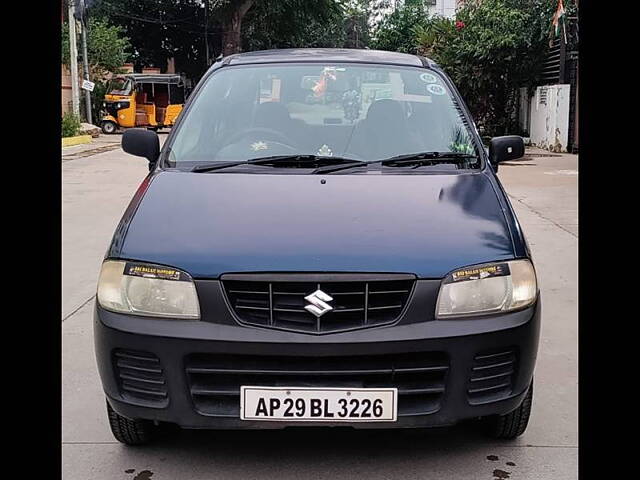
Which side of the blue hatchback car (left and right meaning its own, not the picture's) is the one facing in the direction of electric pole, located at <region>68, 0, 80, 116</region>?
back

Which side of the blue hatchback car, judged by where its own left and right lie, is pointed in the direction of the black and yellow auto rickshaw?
back

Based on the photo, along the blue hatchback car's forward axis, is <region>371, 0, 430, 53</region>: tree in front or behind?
behind

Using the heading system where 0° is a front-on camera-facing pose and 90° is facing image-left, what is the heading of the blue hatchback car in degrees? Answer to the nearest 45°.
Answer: approximately 0°

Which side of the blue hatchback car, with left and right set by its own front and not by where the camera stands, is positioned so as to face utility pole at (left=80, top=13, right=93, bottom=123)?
back

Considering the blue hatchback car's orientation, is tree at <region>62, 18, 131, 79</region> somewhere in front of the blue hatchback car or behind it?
behind

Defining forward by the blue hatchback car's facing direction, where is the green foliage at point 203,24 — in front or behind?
behind

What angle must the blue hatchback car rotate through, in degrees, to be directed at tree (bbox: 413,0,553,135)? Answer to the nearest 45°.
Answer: approximately 180°

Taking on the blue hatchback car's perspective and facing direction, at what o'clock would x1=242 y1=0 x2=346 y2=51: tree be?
The tree is roughly at 6 o'clock from the blue hatchback car.

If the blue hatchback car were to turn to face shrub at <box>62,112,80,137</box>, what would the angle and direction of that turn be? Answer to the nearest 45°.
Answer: approximately 180°
